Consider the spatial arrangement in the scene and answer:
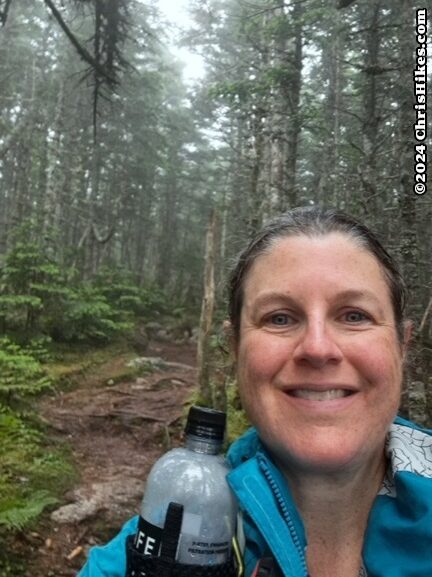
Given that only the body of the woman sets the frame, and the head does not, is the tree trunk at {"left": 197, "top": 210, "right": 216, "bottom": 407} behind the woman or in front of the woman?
behind

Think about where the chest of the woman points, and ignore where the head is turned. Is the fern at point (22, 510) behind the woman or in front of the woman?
behind

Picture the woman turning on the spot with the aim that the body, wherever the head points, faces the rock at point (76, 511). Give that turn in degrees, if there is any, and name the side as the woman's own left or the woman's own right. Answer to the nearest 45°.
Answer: approximately 135° to the woman's own right

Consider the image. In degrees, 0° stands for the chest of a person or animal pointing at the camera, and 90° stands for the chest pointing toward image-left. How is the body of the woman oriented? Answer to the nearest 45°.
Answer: approximately 0°

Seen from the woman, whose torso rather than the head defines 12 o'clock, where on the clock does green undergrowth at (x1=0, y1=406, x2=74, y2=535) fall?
The green undergrowth is roughly at 5 o'clock from the woman.

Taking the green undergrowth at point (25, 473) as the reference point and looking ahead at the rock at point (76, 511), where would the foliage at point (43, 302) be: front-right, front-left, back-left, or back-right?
back-left

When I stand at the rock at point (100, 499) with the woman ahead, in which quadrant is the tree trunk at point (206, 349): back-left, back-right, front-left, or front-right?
back-left

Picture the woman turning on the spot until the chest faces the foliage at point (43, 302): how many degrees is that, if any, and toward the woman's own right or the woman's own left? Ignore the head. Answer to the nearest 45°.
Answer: approximately 135° to the woman's own right
